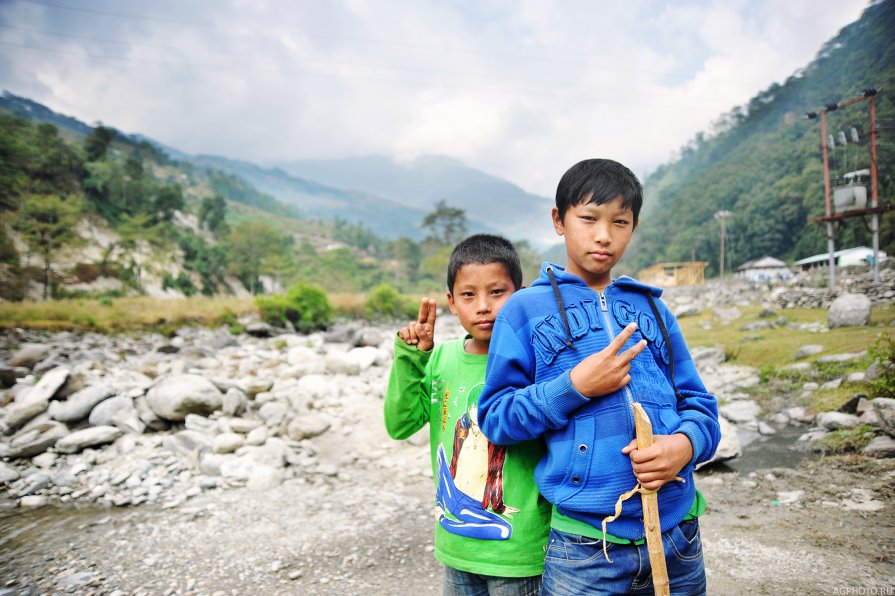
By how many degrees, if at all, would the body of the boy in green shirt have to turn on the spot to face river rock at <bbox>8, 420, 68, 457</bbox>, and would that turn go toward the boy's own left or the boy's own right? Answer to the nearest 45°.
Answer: approximately 135° to the boy's own right

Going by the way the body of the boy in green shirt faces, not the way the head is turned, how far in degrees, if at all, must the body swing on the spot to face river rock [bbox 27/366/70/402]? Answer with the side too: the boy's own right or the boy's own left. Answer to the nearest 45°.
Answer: approximately 135° to the boy's own right

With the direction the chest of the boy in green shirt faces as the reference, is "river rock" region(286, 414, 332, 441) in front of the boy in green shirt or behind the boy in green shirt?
behind

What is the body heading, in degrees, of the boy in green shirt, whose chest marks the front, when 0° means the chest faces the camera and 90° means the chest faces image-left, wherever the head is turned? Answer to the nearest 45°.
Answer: approximately 0°

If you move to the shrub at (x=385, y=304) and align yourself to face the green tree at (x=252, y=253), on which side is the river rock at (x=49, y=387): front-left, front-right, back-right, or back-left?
back-left

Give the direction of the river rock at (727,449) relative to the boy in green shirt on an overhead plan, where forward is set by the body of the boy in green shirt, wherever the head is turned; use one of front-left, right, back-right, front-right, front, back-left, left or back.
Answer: back-left

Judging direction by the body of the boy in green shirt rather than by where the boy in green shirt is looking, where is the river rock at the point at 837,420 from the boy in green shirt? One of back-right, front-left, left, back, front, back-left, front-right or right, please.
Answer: back-left

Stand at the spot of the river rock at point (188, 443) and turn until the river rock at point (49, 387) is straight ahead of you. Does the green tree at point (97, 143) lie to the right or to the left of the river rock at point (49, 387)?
right

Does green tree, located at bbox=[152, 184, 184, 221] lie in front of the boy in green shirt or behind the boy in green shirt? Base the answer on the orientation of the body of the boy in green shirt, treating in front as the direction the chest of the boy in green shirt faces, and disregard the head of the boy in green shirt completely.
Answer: behind

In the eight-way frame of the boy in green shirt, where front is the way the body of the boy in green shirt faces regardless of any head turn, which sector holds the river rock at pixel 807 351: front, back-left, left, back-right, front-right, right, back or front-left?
back-left

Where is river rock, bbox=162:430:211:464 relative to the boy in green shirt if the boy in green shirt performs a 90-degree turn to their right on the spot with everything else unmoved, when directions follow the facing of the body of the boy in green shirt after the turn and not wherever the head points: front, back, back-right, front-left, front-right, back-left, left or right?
front-right

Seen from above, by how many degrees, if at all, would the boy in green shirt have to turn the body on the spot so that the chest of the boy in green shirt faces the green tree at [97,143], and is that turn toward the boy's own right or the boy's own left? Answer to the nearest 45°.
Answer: approximately 135° to the boy's own right

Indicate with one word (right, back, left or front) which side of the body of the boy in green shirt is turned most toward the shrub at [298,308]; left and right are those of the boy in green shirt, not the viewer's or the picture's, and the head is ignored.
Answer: back

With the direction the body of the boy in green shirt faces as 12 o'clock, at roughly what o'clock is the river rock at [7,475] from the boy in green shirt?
The river rock is roughly at 4 o'clock from the boy in green shirt.
